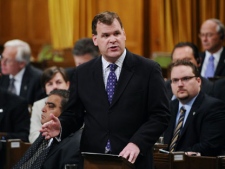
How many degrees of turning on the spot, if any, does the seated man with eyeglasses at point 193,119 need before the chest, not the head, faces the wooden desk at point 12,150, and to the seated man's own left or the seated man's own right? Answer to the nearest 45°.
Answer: approximately 45° to the seated man's own right

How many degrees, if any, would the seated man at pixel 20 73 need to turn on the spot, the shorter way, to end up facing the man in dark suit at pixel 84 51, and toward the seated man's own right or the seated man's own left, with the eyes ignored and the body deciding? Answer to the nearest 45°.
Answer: approximately 90° to the seated man's own left

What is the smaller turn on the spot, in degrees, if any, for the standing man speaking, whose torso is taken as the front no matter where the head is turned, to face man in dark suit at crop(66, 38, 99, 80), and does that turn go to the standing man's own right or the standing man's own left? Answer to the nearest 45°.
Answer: approximately 180°

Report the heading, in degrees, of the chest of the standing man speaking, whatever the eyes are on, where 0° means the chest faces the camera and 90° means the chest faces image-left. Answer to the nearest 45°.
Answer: approximately 0°

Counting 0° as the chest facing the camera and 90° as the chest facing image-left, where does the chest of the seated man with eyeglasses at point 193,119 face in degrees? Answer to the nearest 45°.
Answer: approximately 45°

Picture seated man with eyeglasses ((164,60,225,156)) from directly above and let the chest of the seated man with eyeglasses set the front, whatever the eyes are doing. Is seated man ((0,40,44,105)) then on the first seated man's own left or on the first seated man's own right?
on the first seated man's own right
